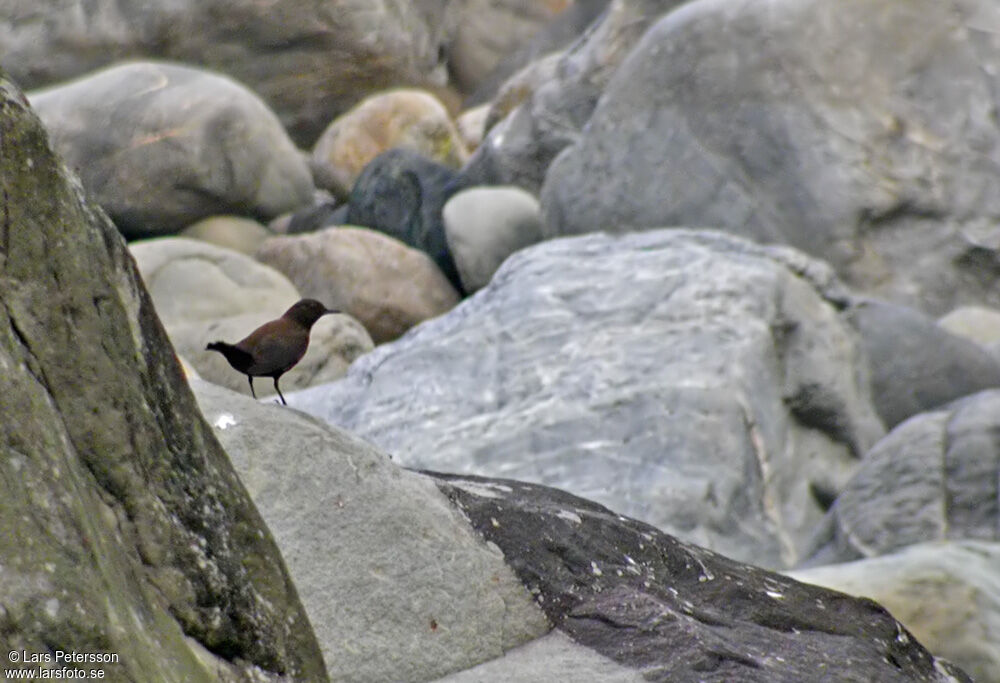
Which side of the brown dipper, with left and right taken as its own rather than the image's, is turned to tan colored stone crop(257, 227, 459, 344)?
left

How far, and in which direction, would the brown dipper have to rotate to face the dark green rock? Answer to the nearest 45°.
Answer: approximately 90° to its right

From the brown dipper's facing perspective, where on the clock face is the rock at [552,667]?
The rock is roughly at 2 o'clock from the brown dipper.

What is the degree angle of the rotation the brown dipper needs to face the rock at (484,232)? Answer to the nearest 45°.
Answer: approximately 90° to its left

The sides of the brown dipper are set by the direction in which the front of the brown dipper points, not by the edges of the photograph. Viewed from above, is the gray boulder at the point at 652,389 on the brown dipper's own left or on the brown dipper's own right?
on the brown dipper's own left

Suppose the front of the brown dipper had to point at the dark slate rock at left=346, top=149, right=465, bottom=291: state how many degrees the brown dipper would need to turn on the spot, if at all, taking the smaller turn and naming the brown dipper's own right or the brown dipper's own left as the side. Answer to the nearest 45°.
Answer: approximately 90° to the brown dipper's own left

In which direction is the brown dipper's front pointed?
to the viewer's right

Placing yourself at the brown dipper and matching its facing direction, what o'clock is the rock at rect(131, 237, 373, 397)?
The rock is roughly at 9 o'clock from the brown dipper.

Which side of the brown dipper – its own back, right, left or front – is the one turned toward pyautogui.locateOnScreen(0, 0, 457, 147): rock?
left

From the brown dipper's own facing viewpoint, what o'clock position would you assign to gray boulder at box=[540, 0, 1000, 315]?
The gray boulder is roughly at 10 o'clock from the brown dipper.
